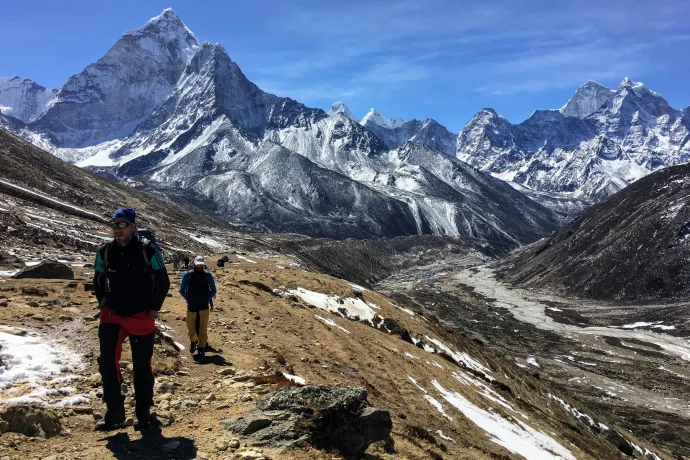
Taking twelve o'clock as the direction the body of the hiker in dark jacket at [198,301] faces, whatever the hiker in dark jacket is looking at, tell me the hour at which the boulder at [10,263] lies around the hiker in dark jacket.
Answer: The boulder is roughly at 5 o'clock from the hiker in dark jacket.

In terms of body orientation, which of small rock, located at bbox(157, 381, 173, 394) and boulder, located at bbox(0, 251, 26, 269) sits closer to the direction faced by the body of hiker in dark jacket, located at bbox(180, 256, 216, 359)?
the small rock

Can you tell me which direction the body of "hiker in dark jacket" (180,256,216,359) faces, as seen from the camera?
toward the camera

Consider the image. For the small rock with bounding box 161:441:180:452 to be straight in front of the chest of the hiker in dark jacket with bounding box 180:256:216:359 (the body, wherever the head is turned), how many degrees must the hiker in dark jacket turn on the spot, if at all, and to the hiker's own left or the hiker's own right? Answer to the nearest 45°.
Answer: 0° — they already face it

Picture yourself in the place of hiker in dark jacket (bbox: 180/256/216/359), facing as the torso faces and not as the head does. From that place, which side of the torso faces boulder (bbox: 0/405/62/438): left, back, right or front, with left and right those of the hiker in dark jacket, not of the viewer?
front

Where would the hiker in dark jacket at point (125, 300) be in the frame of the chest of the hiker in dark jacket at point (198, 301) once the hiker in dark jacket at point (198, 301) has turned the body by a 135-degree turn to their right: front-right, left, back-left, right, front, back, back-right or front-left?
back-left

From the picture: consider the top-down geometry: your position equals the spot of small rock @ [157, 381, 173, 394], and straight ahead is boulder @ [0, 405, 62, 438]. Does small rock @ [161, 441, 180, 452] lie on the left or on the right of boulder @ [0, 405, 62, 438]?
left

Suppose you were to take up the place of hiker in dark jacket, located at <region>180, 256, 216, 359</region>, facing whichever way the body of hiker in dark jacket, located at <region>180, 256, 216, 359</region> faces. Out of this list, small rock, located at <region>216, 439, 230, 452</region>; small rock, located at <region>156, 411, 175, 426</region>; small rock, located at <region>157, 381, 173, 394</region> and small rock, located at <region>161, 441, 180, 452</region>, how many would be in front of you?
4

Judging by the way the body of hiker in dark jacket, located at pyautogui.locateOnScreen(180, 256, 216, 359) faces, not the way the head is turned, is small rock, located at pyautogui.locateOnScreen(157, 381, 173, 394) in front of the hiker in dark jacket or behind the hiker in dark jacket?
in front

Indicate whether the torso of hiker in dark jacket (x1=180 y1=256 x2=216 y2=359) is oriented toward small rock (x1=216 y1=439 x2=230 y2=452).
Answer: yes

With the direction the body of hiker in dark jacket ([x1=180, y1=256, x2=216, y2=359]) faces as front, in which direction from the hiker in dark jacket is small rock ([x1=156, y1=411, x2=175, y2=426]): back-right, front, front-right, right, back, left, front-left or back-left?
front
